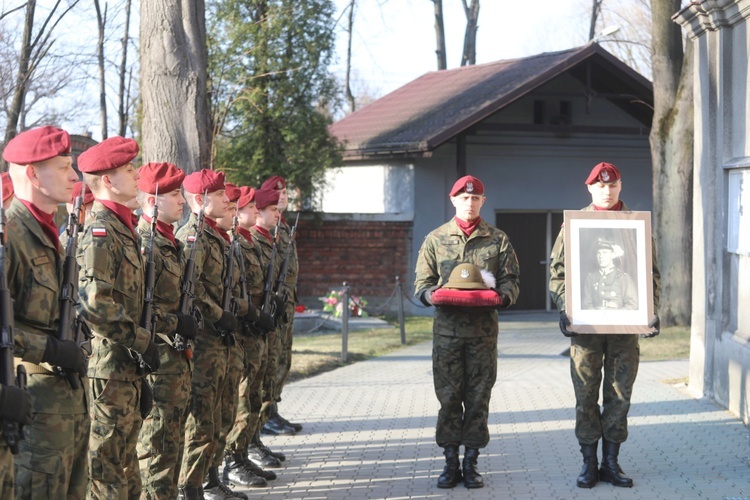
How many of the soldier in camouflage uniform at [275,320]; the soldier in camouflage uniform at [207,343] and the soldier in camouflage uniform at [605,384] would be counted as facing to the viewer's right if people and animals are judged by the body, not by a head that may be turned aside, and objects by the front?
2

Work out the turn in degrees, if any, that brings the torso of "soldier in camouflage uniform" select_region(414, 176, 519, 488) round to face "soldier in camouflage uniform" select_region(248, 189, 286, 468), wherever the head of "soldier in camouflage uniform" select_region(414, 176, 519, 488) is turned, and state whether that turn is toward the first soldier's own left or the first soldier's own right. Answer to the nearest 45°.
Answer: approximately 90° to the first soldier's own right

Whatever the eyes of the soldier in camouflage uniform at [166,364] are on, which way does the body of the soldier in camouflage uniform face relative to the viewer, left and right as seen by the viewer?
facing to the right of the viewer

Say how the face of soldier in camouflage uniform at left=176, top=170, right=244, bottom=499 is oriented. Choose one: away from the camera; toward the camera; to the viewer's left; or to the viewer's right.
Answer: to the viewer's right

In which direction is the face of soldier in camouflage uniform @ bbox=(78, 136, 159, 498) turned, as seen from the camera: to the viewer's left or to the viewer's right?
to the viewer's right

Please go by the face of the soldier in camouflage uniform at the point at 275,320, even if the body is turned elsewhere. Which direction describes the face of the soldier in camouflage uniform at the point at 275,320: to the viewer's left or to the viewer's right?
to the viewer's right

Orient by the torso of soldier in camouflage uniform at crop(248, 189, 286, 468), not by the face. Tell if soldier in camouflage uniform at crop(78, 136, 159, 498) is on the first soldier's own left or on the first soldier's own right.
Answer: on the first soldier's own right

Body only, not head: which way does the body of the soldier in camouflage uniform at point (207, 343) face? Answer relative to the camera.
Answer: to the viewer's right

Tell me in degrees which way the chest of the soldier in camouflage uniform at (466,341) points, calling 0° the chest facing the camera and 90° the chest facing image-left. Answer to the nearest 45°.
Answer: approximately 0°

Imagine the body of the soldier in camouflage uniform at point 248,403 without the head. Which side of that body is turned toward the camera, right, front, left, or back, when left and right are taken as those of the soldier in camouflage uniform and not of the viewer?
right

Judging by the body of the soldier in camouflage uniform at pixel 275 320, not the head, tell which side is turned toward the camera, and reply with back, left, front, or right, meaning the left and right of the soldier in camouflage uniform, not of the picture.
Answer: right

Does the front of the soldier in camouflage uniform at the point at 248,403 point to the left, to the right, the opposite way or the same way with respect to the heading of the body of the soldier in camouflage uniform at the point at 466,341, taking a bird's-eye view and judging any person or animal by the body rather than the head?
to the left

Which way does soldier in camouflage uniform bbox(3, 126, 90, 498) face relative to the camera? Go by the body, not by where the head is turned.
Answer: to the viewer's right

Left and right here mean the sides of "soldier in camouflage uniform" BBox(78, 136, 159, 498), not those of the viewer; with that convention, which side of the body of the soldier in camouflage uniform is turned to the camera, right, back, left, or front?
right

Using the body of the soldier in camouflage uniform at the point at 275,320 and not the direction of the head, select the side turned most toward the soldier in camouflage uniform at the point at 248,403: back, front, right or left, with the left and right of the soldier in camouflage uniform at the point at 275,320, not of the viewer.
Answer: right
